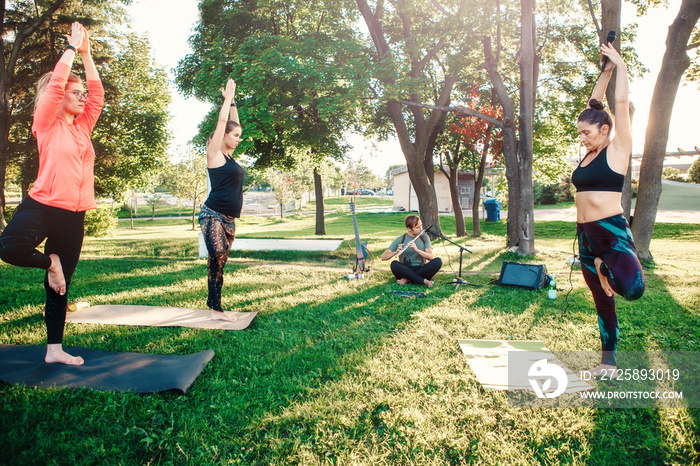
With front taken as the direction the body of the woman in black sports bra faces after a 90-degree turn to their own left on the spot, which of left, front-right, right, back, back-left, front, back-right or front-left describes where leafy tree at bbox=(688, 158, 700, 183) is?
back-left

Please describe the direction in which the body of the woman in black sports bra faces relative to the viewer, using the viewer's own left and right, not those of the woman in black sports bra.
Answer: facing the viewer and to the left of the viewer

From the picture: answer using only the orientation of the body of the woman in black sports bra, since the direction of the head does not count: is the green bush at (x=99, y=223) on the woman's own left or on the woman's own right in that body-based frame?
on the woman's own right

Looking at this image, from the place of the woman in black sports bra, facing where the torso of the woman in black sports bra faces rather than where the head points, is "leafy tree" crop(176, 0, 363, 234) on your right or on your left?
on your right

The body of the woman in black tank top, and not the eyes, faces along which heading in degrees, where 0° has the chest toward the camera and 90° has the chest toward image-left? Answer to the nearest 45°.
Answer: approximately 270°

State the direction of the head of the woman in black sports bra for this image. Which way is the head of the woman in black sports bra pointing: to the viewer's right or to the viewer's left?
to the viewer's left

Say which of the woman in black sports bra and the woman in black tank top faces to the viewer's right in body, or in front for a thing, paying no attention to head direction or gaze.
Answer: the woman in black tank top

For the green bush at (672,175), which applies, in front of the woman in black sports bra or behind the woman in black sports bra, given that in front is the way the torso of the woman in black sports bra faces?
behind

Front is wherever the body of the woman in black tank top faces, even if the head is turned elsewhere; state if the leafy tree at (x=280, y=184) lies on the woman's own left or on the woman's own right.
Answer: on the woman's own left

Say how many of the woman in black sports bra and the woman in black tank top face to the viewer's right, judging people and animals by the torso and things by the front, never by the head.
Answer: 1

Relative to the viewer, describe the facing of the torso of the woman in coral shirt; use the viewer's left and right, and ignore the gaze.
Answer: facing the viewer and to the right of the viewer
